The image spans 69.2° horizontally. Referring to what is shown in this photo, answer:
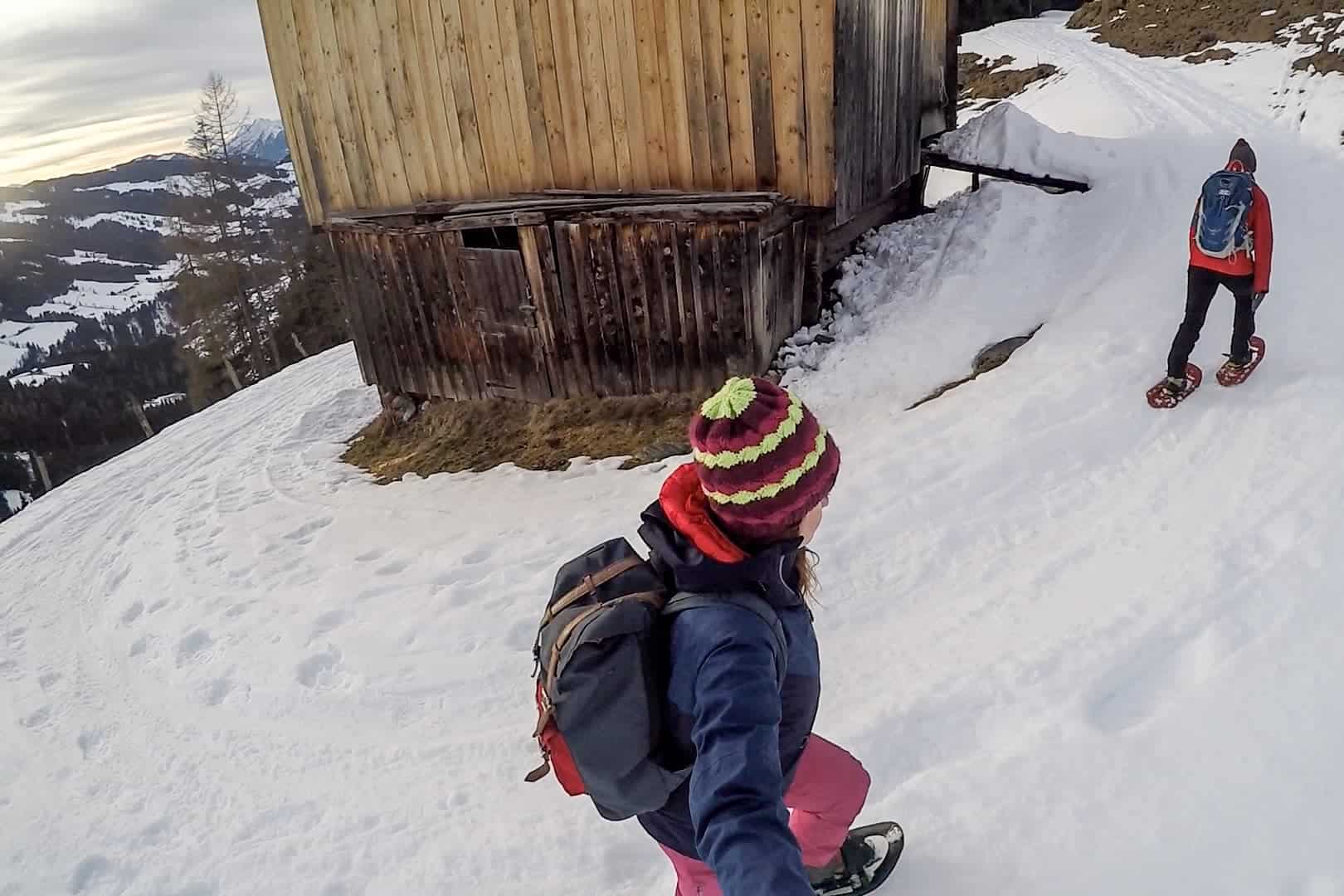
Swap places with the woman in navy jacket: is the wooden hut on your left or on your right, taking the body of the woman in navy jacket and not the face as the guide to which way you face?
on your left

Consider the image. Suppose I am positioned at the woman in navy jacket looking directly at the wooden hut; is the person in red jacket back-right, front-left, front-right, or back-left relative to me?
front-right

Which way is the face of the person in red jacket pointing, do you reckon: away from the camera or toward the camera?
away from the camera

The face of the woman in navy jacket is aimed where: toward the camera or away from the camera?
away from the camera

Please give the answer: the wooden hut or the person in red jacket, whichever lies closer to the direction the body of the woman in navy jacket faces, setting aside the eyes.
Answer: the person in red jacket

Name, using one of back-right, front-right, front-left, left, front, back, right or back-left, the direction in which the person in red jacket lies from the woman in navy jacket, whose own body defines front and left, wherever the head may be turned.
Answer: front-left
